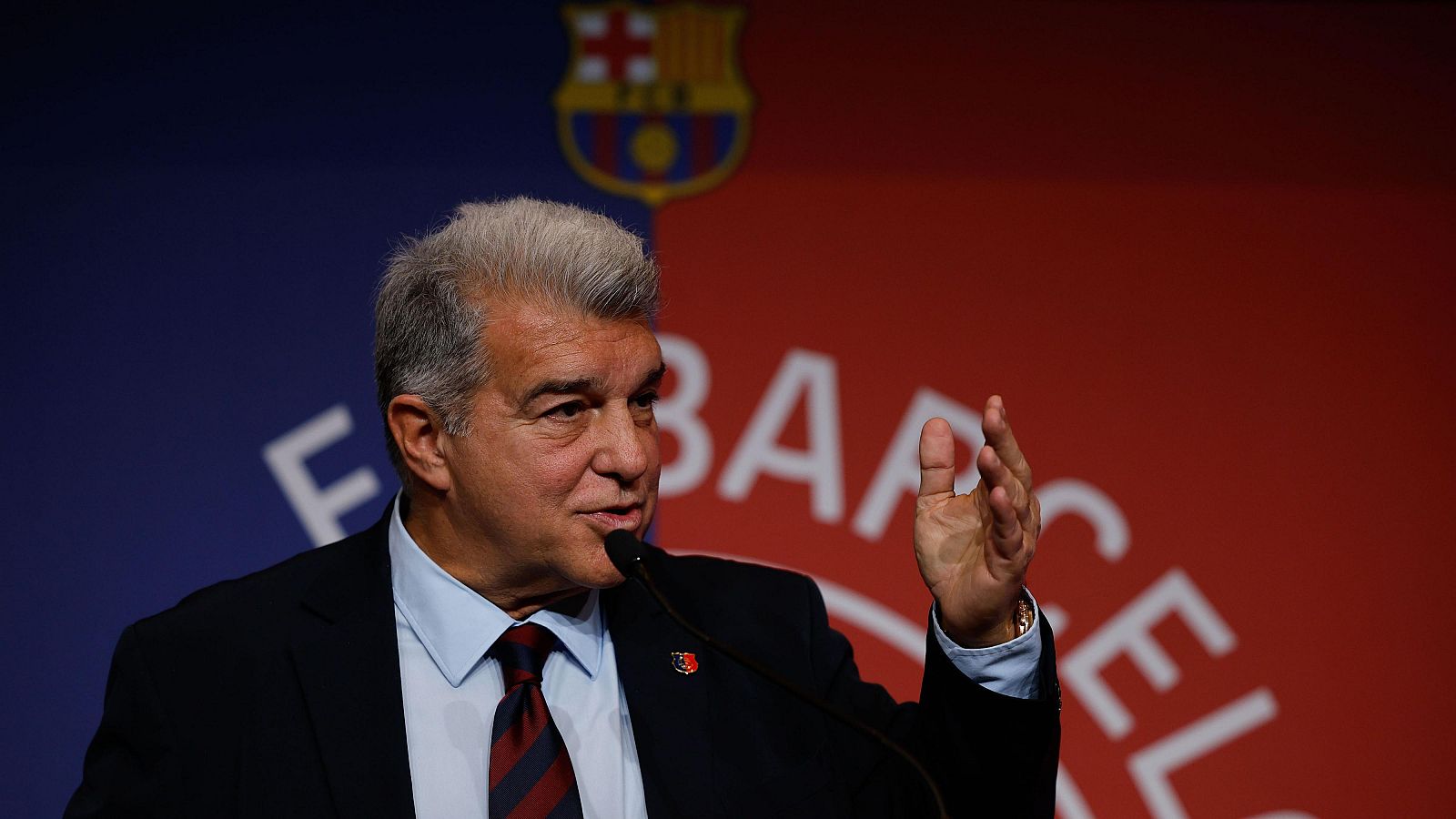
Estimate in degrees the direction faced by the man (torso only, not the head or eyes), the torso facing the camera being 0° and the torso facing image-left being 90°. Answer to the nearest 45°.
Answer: approximately 315°

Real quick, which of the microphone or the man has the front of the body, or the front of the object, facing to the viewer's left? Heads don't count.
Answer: the microphone

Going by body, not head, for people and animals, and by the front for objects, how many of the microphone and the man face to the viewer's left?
1

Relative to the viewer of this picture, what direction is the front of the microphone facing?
facing to the left of the viewer
